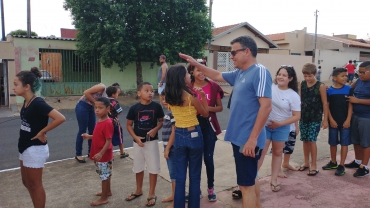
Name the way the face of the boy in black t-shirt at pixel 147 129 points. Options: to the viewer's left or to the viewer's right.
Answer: to the viewer's right

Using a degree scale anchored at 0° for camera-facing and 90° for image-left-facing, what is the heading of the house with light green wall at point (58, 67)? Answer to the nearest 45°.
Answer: approximately 0°

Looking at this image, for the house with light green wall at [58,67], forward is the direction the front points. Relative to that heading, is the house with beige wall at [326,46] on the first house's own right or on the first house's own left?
on the first house's own left

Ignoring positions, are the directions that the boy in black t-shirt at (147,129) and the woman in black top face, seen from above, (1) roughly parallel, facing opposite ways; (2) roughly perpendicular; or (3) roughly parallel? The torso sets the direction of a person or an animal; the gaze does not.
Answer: roughly perpendicular

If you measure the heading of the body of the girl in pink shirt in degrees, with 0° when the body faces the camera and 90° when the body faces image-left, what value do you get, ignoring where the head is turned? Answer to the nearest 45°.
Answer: approximately 0°

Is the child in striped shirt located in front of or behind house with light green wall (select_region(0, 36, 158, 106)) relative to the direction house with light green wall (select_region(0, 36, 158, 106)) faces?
in front

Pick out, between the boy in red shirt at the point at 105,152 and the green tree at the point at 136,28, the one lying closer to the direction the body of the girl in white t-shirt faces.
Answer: the boy in red shirt
